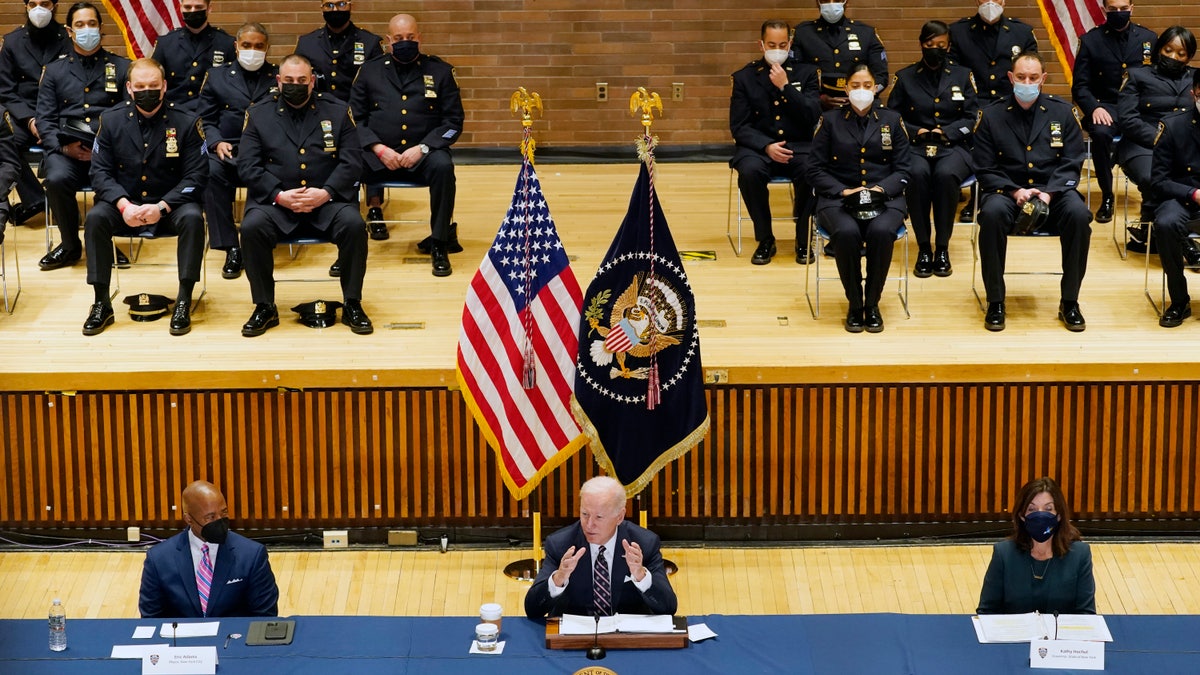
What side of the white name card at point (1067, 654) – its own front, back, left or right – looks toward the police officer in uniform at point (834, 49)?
back

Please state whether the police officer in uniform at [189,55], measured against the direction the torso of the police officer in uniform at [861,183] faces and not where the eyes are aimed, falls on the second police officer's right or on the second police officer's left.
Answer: on the second police officer's right

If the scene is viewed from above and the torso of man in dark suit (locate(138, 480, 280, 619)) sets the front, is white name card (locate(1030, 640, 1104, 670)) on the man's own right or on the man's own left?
on the man's own left

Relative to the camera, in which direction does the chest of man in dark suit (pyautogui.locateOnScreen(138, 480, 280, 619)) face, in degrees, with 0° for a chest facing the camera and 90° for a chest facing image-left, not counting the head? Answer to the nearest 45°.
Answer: approximately 0°

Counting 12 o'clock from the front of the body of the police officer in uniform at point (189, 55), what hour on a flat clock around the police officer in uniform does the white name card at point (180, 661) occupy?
The white name card is roughly at 12 o'clock from the police officer in uniform.

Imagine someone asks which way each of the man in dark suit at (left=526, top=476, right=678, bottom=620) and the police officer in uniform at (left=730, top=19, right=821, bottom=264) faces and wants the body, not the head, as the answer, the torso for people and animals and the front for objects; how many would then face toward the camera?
2

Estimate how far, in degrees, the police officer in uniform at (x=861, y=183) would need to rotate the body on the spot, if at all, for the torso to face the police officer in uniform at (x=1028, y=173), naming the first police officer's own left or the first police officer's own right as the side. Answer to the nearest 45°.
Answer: approximately 90° to the first police officer's own left

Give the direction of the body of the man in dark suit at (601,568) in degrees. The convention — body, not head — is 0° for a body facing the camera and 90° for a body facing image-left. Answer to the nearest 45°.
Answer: approximately 0°
